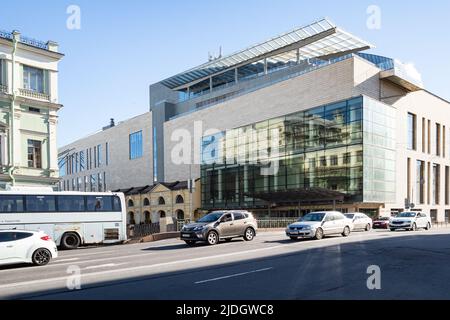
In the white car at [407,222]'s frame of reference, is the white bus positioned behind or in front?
in front

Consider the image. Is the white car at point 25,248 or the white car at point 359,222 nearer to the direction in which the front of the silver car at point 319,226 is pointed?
the white car at point 25,248

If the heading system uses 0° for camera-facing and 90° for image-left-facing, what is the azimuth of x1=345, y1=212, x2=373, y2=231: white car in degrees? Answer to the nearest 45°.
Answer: approximately 45°

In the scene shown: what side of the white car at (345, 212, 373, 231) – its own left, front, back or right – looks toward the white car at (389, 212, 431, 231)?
back

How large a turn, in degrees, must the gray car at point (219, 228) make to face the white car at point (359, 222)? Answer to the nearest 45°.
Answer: approximately 180°

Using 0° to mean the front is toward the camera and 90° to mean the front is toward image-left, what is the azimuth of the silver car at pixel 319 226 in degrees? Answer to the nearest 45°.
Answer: approximately 45°
